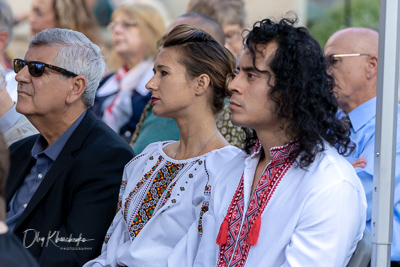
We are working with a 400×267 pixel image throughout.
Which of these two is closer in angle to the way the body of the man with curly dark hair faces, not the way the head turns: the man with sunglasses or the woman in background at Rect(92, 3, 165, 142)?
the man with sunglasses

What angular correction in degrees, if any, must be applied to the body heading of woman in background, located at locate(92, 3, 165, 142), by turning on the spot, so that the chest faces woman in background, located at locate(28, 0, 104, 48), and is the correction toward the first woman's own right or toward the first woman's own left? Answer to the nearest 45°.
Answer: approximately 90° to the first woman's own right
